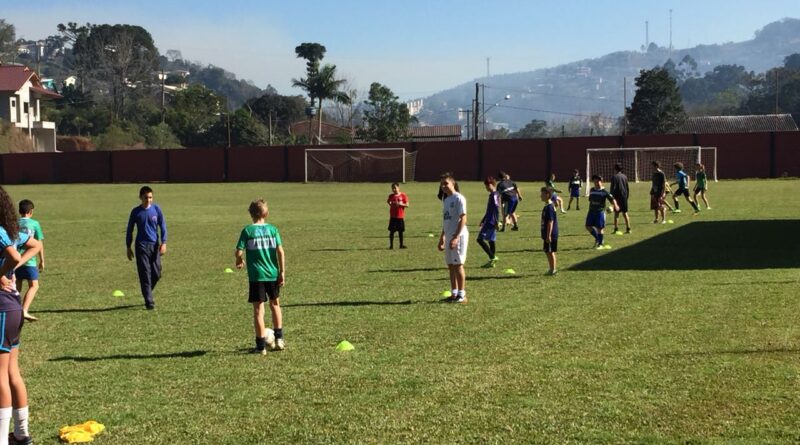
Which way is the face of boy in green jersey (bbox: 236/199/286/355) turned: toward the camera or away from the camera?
away from the camera

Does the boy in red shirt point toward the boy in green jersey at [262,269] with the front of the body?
yes

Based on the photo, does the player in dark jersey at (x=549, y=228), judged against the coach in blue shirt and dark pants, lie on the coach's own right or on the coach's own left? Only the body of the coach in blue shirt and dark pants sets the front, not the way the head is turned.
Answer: on the coach's own left

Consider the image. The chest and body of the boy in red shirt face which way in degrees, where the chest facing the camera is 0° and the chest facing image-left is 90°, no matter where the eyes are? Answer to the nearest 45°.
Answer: approximately 0°

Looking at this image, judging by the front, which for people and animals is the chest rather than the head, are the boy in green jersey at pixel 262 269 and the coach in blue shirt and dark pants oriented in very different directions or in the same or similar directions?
very different directions

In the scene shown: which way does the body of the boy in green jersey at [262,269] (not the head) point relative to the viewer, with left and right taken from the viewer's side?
facing away from the viewer
